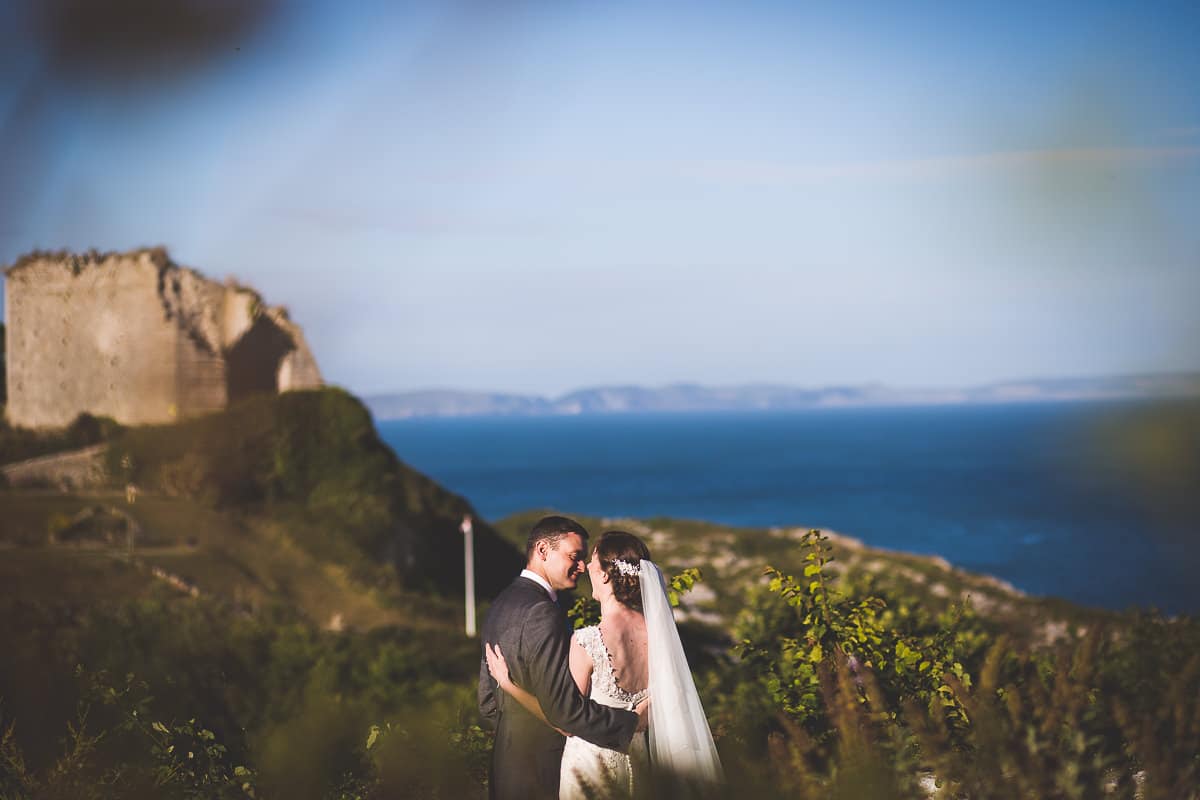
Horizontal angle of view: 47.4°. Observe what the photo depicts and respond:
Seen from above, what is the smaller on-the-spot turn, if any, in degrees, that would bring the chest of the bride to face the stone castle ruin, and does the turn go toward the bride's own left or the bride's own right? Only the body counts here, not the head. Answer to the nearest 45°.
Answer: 0° — they already face it

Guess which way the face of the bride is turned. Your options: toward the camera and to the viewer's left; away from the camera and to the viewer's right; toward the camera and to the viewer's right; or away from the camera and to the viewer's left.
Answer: away from the camera and to the viewer's left

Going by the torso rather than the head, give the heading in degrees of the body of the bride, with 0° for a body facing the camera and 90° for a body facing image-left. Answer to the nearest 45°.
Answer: approximately 135°
